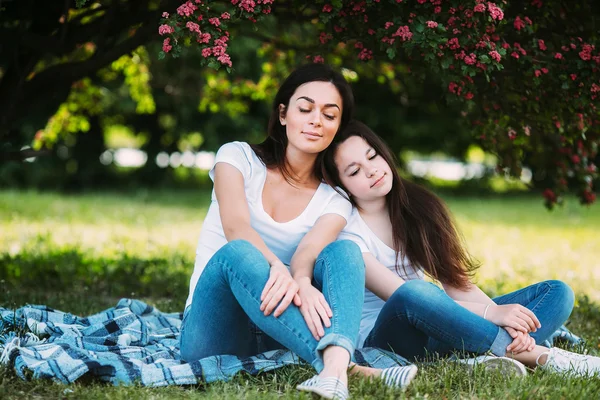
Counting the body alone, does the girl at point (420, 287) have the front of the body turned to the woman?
no

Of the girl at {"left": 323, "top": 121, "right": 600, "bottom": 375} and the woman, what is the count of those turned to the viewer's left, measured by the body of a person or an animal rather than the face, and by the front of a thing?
0

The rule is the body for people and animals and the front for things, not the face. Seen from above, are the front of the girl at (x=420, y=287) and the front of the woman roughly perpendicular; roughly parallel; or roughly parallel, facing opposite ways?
roughly parallel

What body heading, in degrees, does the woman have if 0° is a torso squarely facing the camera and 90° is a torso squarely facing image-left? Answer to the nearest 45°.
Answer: approximately 315°

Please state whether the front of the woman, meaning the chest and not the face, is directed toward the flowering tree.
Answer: no

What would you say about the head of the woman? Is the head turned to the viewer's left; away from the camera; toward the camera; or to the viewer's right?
toward the camera

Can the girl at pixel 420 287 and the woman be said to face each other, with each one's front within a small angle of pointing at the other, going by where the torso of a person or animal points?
no
